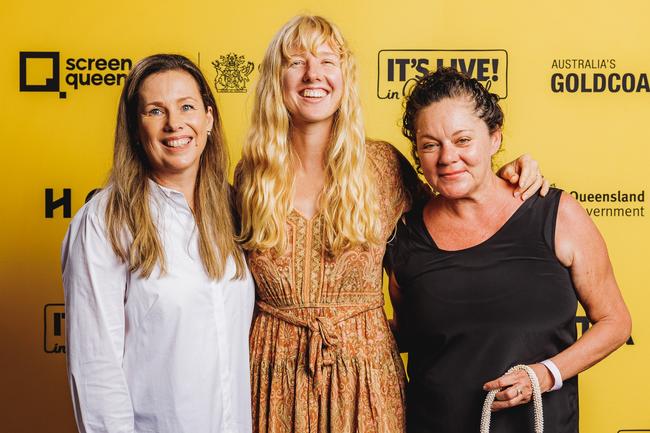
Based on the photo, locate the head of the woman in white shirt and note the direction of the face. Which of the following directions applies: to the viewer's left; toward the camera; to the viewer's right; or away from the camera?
toward the camera

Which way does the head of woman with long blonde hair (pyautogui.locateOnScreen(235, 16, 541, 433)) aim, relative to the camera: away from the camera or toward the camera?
toward the camera

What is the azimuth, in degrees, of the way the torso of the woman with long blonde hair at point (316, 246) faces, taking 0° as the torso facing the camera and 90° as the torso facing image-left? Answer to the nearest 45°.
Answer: approximately 0°
